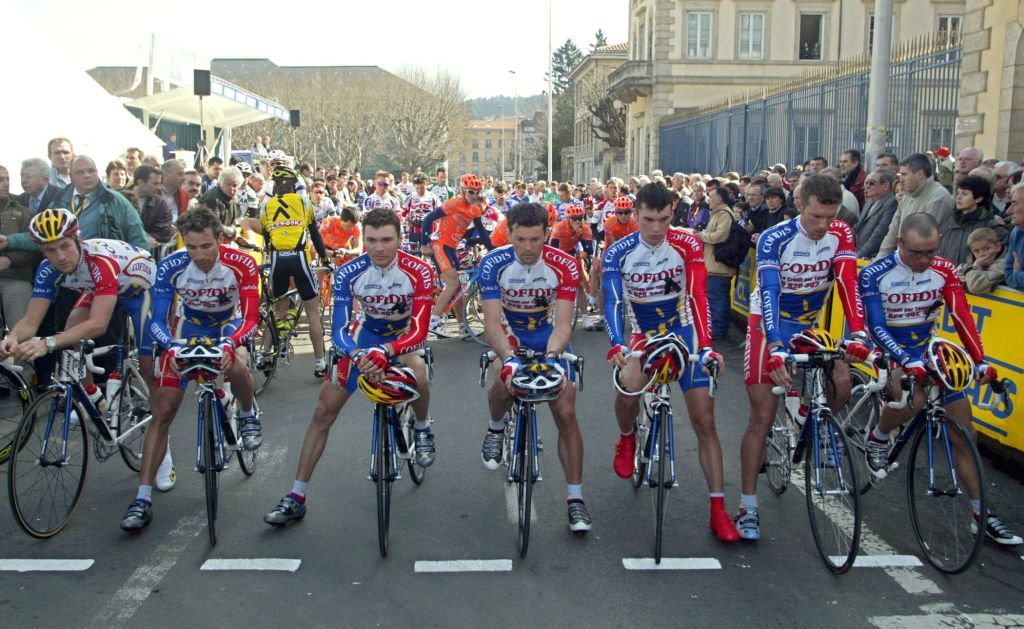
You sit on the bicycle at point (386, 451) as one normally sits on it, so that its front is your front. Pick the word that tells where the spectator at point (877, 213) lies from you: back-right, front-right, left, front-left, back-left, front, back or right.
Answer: back-left

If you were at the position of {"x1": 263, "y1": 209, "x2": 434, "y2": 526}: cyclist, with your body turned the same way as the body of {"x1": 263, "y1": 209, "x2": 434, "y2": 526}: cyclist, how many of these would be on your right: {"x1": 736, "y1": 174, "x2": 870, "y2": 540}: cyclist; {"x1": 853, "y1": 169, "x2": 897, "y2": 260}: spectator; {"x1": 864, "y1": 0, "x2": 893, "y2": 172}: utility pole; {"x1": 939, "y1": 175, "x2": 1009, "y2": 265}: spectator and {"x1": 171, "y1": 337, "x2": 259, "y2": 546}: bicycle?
1

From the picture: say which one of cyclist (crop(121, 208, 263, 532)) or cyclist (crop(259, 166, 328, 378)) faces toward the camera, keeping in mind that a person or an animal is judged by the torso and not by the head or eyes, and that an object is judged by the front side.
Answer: cyclist (crop(121, 208, 263, 532))

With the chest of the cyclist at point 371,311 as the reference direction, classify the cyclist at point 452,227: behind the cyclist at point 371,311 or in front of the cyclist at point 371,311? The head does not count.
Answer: behind

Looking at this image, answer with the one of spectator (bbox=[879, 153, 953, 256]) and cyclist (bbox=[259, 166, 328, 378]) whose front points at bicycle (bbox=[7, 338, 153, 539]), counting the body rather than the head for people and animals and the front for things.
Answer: the spectator

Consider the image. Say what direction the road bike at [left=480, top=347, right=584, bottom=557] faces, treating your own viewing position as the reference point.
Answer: facing the viewer

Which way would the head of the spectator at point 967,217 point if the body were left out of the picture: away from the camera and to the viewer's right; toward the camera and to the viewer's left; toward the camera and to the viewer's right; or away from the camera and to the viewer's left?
toward the camera and to the viewer's left

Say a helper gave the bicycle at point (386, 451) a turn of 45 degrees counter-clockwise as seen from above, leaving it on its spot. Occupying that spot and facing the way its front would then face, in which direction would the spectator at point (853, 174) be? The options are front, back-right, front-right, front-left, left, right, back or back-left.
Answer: left

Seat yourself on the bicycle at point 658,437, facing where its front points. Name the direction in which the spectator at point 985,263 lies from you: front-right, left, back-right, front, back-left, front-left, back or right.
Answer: back-left

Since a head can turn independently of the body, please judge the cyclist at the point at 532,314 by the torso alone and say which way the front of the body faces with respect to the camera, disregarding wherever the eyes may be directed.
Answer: toward the camera

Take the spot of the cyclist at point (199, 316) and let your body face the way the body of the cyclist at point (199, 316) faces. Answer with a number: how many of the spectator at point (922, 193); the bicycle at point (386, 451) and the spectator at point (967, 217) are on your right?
0

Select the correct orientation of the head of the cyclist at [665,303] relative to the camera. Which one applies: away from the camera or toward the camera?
toward the camera

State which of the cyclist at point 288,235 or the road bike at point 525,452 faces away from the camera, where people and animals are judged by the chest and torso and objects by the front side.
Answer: the cyclist

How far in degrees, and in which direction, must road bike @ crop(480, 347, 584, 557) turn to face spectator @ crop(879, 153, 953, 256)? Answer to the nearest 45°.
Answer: approximately 135° to its left

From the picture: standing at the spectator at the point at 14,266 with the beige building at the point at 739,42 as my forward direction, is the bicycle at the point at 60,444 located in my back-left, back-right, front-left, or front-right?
back-right

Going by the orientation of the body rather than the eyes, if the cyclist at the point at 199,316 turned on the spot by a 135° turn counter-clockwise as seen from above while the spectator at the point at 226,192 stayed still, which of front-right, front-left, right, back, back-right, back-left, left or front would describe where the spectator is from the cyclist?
front-left

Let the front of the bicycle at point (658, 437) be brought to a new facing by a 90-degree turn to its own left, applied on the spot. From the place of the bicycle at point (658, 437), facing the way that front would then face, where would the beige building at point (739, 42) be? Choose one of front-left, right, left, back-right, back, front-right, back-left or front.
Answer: left

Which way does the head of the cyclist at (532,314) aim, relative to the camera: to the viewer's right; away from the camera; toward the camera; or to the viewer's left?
toward the camera

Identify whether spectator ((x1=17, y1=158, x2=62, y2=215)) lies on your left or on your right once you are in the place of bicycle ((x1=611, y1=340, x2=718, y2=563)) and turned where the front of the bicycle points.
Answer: on your right

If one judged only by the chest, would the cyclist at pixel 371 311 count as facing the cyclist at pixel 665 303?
no

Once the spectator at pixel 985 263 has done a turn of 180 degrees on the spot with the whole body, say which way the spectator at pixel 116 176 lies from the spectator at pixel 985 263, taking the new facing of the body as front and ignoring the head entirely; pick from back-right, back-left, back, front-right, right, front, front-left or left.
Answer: back-left

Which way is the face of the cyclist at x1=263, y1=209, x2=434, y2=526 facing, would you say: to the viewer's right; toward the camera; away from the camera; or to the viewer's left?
toward the camera
